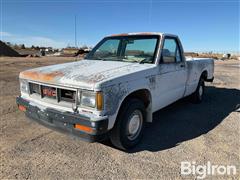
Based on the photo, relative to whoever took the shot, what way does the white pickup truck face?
facing the viewer and to the left of the viewer
